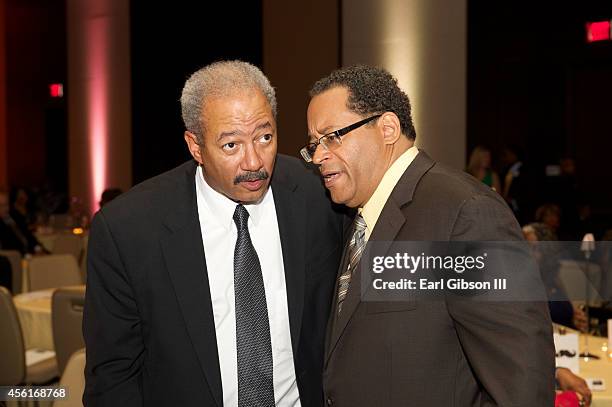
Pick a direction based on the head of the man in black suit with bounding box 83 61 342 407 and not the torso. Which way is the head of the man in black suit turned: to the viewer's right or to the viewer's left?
to the viewer's right

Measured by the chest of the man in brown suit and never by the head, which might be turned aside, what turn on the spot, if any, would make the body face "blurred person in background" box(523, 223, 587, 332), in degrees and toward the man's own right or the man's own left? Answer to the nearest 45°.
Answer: approximately 135° to the man's own right

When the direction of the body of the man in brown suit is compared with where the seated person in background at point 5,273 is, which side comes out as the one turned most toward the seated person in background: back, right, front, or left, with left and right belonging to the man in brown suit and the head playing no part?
right

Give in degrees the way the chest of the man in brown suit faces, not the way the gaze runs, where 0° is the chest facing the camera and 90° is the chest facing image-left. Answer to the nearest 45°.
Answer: approximately 45°

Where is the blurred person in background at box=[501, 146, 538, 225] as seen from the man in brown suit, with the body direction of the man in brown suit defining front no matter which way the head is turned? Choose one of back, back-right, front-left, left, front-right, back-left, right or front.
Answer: back-right
